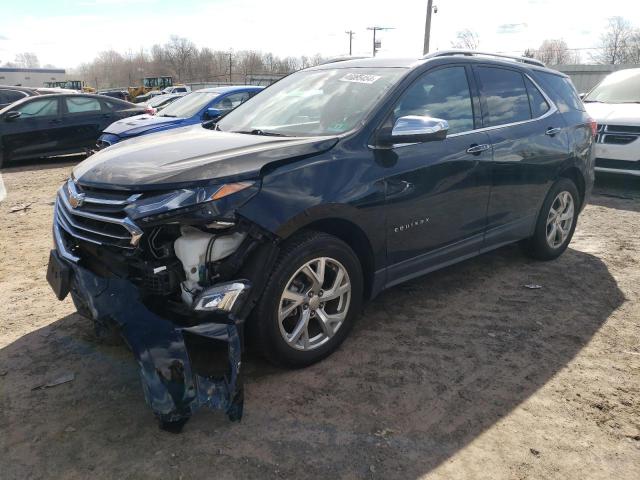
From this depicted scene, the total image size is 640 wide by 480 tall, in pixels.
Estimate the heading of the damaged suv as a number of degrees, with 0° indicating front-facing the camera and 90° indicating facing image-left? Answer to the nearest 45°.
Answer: approximately 45°

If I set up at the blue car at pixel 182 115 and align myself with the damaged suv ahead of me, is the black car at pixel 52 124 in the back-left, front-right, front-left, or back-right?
back-right

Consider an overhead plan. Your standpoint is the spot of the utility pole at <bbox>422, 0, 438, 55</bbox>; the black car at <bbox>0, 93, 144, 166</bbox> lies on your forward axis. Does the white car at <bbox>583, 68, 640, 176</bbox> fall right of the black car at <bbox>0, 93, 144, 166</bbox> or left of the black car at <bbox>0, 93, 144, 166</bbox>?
left

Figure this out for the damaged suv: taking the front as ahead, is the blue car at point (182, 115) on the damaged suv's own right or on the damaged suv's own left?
on the damaged suv's own right

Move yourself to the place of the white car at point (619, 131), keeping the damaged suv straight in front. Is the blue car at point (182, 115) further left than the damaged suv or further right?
right

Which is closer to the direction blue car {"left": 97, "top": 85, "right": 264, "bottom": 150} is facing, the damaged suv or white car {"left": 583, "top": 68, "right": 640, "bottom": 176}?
the damaged suv

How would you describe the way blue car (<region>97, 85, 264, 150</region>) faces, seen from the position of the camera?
facing the viewer and to the left of the viewer

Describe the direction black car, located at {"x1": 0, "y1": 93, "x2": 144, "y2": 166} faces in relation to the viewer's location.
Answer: facing to the left of the viewer

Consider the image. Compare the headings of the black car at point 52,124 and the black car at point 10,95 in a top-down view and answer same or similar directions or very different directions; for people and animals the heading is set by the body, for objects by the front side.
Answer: same or similar directions

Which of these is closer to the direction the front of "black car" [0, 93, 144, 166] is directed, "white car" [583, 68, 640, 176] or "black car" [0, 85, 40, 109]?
the black car

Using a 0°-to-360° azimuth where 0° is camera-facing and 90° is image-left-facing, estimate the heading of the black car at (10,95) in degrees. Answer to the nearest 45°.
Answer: approximately 90°

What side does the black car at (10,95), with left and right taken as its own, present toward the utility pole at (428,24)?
back
